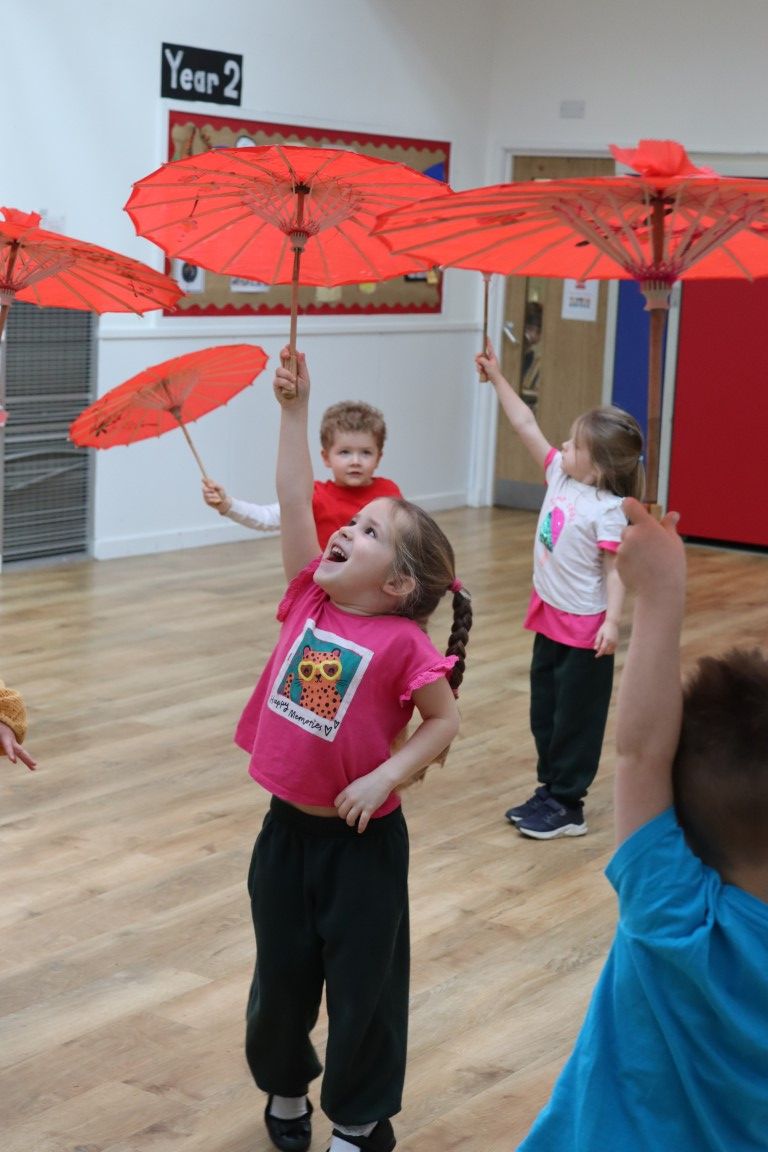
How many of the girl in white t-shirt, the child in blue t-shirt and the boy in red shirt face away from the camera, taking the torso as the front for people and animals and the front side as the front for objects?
1

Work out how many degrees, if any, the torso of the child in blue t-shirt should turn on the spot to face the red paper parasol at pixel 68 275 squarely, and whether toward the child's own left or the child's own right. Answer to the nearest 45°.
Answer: approximately 45° to the child's own left

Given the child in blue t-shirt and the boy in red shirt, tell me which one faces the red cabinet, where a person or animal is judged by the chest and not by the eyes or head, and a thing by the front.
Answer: the child in blue t-shirt

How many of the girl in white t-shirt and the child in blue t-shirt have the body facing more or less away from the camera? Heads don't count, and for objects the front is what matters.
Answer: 1

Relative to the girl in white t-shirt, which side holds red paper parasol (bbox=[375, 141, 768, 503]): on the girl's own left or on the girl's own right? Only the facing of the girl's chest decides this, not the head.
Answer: on the girl's own left

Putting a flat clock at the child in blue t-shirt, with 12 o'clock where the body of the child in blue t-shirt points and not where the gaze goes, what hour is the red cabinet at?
The red cabinet is roughly at 12 o'clock from the child in blue t-shirt.

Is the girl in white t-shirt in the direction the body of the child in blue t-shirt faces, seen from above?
yes

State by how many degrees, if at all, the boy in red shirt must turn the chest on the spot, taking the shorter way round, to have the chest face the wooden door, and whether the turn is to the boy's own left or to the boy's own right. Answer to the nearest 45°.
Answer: approximately 180°

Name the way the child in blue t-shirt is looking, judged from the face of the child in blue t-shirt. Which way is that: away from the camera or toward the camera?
away from the camera

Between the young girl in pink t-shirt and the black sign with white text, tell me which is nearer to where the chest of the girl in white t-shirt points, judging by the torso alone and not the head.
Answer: the young girl in pink t-shirt

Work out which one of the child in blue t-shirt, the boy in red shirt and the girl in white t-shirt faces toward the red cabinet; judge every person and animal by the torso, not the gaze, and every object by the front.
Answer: the child in blue t-shirt

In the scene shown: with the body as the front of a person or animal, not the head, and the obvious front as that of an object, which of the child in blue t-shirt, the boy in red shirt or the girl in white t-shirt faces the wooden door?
the child in blue t-shirt

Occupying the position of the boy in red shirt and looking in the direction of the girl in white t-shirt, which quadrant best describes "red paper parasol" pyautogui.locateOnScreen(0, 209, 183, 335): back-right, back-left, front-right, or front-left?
back-right

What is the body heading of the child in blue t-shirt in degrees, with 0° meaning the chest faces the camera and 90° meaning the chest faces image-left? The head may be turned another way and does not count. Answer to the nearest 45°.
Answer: approximately 180°

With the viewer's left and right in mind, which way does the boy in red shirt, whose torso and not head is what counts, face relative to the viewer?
facing the viewer
